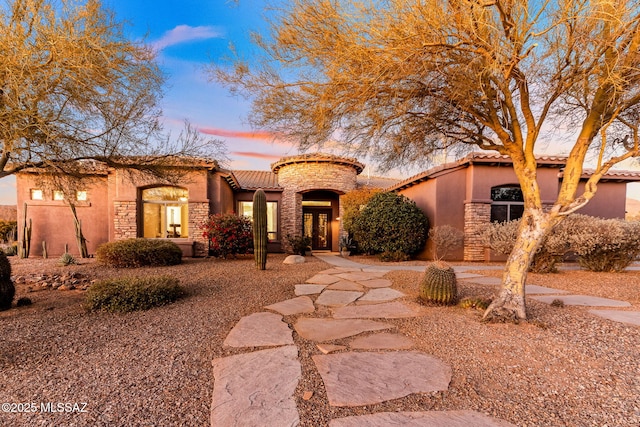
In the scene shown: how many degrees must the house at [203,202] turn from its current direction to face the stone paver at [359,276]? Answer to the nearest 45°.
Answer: approximately 45° to its left

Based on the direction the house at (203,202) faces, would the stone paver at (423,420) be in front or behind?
in front

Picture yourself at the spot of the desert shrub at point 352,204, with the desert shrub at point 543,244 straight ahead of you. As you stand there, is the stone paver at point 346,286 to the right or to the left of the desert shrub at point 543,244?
right

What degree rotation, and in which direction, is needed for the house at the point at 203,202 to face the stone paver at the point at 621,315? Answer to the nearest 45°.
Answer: approximately 45° to its left

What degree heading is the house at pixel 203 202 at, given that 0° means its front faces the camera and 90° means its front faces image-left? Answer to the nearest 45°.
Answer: approximately 0°

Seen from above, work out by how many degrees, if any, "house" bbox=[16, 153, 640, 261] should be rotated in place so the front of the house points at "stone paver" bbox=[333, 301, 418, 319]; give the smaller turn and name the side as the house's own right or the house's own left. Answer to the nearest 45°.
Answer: approximately 45° to the house's own left

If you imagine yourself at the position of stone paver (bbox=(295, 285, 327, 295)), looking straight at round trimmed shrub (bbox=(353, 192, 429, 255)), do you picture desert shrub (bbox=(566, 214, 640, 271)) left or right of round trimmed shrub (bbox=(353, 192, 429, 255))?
right

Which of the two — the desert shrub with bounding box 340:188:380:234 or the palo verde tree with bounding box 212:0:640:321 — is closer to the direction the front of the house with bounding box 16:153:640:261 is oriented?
the palo verde tree

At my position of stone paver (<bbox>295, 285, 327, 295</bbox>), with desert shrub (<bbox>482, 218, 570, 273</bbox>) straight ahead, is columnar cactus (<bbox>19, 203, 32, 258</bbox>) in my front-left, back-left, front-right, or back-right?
back-left

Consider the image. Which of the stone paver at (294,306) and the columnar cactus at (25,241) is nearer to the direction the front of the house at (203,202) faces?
the stone paver

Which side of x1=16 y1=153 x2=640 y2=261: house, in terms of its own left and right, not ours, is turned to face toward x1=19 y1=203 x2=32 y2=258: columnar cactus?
right

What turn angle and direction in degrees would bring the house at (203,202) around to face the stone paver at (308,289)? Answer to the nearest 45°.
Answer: approximately 45° to its left
